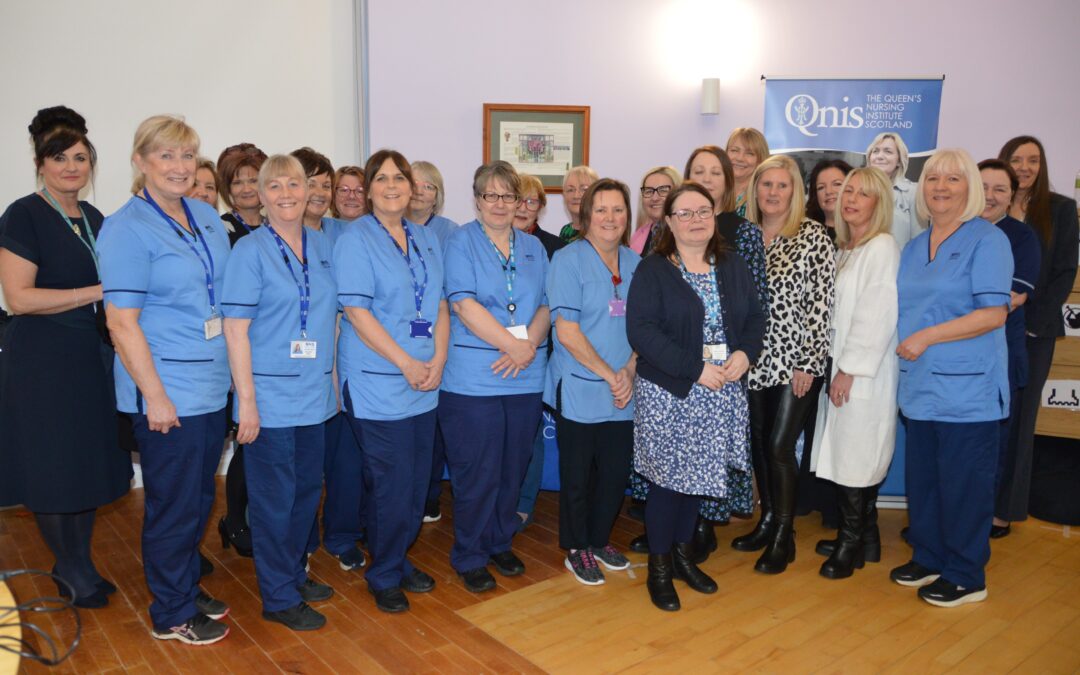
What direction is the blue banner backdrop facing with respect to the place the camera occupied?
facing the viewer

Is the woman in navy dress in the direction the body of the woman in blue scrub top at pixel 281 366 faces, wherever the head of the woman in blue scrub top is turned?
no

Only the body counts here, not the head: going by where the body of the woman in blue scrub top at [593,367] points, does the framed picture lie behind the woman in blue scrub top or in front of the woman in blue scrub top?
behind

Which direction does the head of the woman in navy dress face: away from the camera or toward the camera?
toward the camera

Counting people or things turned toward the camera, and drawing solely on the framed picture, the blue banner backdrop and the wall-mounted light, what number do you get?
3

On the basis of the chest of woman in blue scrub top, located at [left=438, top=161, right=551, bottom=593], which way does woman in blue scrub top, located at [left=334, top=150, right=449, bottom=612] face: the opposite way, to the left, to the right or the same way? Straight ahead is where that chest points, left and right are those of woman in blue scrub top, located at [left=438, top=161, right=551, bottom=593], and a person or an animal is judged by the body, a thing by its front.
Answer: the same way

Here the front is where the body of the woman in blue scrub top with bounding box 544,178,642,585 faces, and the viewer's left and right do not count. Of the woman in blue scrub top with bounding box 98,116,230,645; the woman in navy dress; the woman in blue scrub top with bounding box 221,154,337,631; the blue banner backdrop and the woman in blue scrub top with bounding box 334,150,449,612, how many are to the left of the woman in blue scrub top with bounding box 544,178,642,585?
1

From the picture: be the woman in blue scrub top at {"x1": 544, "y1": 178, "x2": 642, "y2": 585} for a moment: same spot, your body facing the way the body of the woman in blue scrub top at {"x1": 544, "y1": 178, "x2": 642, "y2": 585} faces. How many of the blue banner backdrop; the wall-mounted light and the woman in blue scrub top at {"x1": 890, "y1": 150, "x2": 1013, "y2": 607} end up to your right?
0

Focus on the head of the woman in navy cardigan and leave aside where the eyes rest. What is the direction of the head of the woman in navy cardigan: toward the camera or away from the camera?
toward the camera

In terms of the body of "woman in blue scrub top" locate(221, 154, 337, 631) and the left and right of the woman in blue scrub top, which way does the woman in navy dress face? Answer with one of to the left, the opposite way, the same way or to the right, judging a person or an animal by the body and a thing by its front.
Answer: the same way

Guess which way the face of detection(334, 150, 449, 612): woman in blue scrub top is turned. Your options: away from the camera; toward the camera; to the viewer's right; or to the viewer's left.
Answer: toward the camera

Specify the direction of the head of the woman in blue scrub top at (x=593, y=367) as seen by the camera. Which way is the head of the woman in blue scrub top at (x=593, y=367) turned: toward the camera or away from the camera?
toward the camera

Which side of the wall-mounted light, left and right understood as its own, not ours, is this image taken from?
front

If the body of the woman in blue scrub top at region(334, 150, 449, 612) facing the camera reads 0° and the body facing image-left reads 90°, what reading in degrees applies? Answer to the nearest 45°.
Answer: approximately 315°

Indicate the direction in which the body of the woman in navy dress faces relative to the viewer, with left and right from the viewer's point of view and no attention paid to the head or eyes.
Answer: facing the viewer and to the right of the viewer

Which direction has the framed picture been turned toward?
toward the camera
